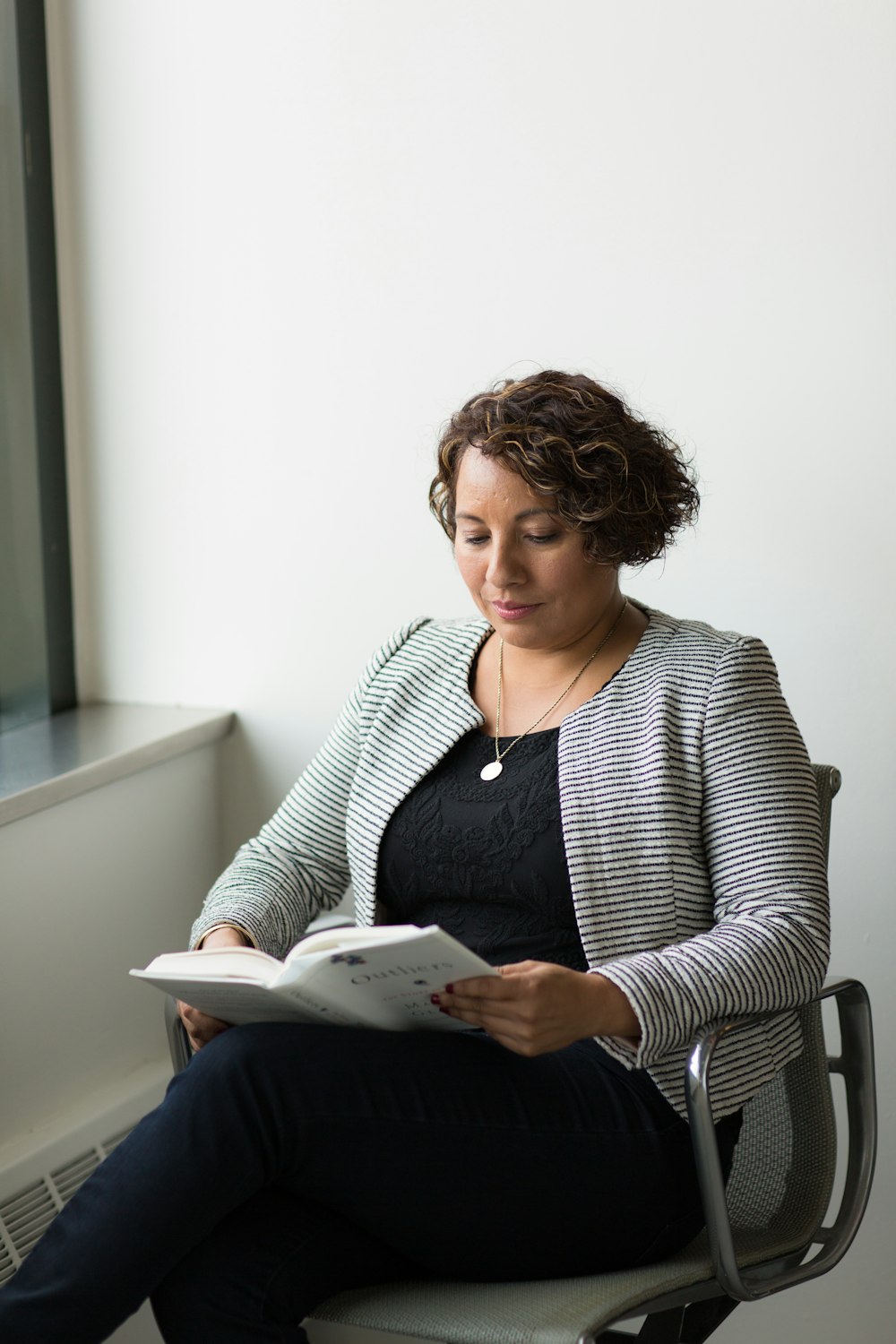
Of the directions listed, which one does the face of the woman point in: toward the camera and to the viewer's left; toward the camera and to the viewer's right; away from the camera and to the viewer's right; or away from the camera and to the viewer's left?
toward the camera and to the viewer's left

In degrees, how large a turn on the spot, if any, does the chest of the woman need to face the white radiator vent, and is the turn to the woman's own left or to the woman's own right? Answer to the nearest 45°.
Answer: approximately 90° to the woman's own right

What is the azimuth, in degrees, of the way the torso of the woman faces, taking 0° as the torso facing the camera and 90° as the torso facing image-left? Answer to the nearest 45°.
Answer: approximately 45°

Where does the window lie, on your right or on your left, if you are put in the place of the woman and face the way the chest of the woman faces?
on your right
